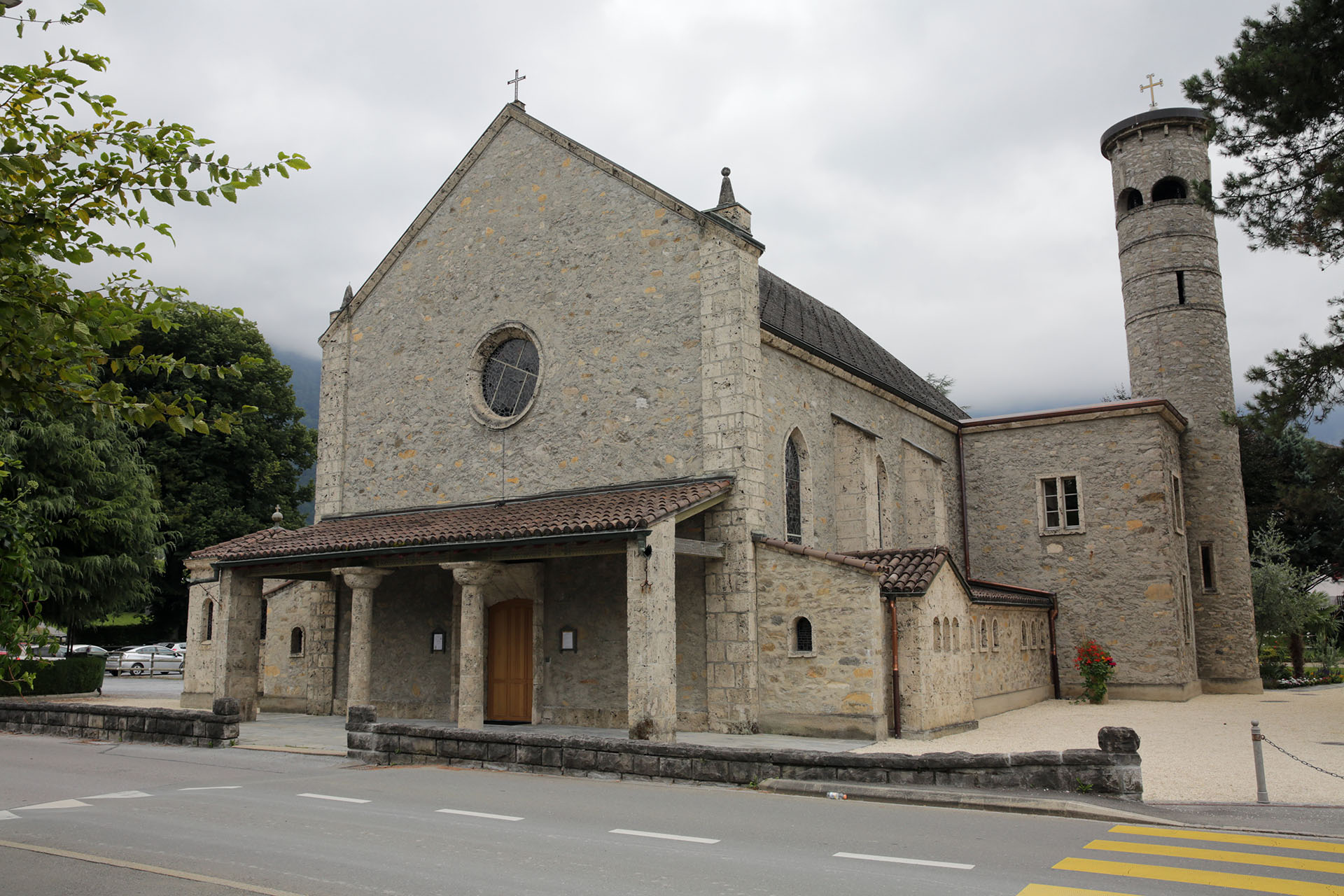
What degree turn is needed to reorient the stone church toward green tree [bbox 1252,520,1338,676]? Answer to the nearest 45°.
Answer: approximately 180°

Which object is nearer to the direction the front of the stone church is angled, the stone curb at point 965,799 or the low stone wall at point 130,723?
the low stone wall

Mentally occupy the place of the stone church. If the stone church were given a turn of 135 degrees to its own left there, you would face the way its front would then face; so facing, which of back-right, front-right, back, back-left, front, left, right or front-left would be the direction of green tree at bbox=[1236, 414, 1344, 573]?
front-left

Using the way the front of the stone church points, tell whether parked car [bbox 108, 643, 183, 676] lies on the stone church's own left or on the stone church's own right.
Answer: on the stone church's own right

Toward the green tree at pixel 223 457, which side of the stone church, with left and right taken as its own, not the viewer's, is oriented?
right

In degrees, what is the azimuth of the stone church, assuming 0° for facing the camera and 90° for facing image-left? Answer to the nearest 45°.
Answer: approximately 45°

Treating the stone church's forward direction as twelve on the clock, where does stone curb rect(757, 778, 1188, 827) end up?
The stone curb is roughly at 10 o'clock from the stone church.

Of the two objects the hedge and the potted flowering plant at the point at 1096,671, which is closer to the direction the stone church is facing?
the hedge
